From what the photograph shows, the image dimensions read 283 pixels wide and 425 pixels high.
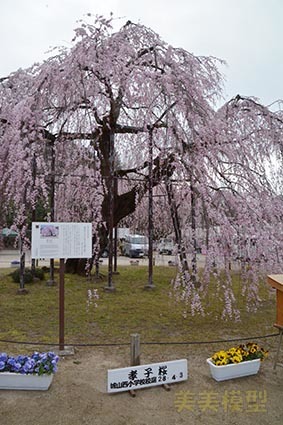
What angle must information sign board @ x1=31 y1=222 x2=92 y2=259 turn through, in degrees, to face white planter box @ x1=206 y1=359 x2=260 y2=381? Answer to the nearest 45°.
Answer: approximately 45° to its left

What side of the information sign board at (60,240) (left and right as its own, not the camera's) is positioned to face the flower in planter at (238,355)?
left

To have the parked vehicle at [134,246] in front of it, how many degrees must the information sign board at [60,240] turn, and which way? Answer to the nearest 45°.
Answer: approximately 180°

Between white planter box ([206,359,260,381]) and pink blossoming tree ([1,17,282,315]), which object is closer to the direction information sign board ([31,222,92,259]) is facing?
the white planter box

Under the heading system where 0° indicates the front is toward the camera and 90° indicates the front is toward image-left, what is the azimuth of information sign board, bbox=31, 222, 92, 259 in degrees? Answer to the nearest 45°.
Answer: approximately 0°
